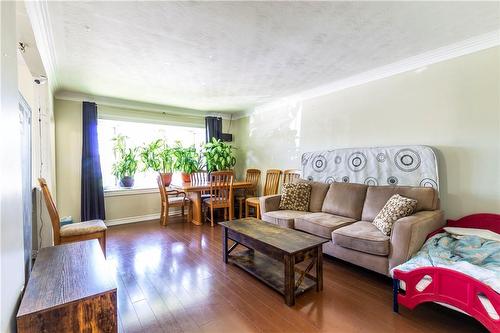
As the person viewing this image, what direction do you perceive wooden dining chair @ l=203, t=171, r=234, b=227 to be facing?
facing away from the viewer and to the left of the viewer

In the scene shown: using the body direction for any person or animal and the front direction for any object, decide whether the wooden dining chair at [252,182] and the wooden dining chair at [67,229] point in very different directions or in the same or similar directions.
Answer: very different directions

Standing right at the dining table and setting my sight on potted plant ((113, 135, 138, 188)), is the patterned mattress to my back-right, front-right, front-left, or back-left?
back-left

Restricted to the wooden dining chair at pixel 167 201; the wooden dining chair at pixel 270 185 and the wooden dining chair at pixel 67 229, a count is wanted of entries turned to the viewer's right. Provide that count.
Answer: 2

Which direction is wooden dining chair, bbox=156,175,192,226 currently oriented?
to the viewer's right

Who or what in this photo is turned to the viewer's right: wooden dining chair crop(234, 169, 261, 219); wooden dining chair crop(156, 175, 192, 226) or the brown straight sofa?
wooden dining chair crop(156, 175, 192, 226)

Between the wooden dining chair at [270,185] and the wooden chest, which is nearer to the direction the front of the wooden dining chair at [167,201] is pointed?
the wooden dining chair

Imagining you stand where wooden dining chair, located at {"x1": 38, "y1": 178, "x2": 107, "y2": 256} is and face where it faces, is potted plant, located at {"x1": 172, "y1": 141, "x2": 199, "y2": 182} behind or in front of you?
in front

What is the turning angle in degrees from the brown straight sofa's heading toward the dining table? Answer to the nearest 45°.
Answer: approximately 45° to its right

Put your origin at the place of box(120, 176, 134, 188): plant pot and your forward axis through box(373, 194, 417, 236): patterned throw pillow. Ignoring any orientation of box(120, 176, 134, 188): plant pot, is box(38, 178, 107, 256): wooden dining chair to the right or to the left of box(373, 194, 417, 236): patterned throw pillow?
right

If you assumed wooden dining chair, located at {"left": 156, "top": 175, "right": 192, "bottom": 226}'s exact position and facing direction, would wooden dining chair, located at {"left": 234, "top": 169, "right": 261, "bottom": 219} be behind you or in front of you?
in front

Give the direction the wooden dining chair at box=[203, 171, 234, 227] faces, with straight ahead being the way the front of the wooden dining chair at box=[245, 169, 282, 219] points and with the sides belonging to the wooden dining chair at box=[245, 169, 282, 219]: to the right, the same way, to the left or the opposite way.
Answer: to the right

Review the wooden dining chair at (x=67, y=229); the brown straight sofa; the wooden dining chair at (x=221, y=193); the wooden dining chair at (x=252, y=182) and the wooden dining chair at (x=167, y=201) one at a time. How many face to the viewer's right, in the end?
2
